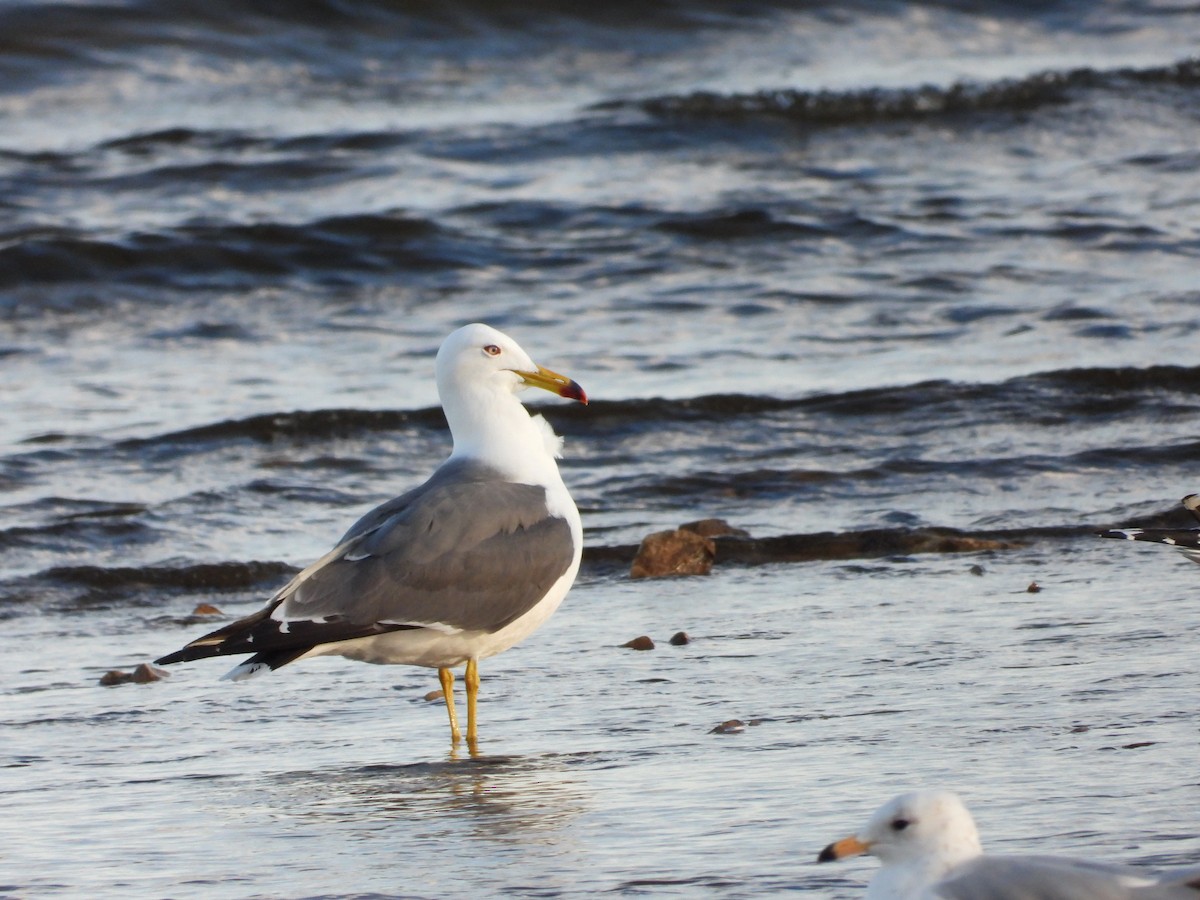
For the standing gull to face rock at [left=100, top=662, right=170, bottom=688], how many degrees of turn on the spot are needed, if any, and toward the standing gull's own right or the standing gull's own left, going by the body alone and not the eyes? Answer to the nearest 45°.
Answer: approximately 135° to the standing gull's own left

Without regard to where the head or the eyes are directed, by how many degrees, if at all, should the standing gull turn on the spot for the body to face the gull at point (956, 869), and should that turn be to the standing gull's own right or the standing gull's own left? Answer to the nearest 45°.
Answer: approximately 90° to the standing gull's own right

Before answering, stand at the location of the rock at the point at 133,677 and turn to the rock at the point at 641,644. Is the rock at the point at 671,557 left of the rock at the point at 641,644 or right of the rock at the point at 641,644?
left

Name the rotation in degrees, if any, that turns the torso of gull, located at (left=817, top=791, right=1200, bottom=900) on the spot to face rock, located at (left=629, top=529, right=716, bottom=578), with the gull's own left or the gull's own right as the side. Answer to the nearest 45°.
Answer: approximately 90° to the gull's own right

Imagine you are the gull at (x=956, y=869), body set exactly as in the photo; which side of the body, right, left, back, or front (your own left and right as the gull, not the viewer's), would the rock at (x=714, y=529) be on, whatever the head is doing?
right

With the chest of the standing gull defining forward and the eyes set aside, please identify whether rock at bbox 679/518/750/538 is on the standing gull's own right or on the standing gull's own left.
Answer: on the standing gull's own left

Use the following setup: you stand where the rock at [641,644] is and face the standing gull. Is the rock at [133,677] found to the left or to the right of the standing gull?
right

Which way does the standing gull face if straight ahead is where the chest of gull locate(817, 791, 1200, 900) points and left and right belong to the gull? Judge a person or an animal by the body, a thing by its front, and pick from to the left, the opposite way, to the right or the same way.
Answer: the opposite way

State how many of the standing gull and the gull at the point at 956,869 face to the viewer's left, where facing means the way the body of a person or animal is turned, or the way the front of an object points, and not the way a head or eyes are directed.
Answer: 1

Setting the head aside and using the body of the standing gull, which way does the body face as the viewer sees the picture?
to the viewer's right

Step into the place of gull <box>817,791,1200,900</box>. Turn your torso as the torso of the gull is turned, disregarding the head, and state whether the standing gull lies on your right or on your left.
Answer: on your right

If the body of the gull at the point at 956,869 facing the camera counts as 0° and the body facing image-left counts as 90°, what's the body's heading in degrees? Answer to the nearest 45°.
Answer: approximately 90°
